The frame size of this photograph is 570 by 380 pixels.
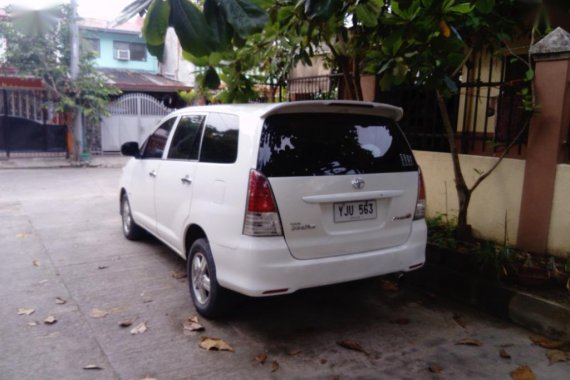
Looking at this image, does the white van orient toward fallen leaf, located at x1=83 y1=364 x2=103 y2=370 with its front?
no

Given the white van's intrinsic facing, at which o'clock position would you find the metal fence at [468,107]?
The metal fence is roughly at 3 o'clock from the white van.

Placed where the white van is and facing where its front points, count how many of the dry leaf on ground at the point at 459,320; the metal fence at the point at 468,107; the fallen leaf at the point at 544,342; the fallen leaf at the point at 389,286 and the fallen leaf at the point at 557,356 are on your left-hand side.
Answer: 0

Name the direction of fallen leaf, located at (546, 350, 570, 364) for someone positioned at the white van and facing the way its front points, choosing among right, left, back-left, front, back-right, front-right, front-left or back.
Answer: back-right

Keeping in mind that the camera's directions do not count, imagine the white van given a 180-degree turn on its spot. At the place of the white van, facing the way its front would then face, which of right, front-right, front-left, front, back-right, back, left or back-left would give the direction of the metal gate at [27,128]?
back

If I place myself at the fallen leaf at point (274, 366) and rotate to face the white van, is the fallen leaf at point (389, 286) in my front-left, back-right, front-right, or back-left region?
front-right

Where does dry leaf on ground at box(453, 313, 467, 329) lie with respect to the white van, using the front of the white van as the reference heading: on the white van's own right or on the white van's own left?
on the white van's own right

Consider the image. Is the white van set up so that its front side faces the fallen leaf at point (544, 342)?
no

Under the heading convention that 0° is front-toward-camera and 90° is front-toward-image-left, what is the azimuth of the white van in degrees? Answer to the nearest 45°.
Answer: approximately 135°

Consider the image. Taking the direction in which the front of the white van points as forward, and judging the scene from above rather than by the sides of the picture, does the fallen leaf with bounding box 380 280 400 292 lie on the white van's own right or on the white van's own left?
on the white van's own right

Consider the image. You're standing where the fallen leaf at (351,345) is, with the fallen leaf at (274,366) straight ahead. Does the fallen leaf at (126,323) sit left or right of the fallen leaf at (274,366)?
right

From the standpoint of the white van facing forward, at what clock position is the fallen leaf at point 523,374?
The fallen leaf is roughly at 5 o'clock from the white van.

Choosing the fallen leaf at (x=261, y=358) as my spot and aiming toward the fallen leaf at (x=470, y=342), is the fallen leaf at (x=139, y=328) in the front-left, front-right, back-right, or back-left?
back-left

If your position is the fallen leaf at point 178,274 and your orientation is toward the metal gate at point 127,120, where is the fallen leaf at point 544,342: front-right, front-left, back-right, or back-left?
back-right

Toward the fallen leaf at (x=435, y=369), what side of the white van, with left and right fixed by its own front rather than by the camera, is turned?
back

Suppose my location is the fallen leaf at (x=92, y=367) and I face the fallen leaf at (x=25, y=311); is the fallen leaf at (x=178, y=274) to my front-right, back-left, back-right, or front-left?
front-right
